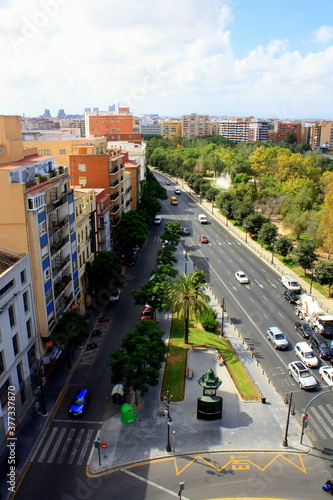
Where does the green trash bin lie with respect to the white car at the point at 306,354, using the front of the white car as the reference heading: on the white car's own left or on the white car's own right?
on the white car's own right

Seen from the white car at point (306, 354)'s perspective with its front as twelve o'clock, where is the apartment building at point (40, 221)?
The apartment building is roughly at 4 o'clock from the white car.

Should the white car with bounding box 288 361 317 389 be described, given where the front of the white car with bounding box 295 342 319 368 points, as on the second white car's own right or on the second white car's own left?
on the second white car's own right

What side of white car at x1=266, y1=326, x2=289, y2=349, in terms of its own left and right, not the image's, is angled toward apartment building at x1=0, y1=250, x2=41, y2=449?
right

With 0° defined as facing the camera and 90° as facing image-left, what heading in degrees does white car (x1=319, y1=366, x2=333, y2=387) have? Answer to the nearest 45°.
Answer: approximately 315°

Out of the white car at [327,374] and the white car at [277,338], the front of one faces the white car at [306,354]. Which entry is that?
the white car at [277,338]

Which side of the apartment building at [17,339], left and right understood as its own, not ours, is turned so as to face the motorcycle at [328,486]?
front

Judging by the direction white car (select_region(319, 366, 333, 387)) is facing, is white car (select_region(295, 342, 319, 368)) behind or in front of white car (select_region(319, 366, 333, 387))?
behind

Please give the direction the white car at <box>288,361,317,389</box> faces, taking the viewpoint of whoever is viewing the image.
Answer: facing the viewer and to the right of the viewer

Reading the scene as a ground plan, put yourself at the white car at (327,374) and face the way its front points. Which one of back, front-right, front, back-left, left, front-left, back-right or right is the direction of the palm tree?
back-right

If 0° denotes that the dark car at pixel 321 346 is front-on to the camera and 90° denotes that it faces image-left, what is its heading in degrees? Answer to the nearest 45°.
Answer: approximately 315°

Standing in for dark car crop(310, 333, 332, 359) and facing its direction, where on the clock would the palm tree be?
The palm tree is roughly at 4 o'clock from the dark car.

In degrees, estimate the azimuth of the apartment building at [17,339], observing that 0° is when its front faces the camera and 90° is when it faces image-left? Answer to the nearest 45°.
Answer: approximately 315°

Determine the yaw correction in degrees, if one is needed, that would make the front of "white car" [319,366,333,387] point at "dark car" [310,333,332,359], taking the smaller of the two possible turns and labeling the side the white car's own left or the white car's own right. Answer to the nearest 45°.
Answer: approximately 135° to the white car's own left
